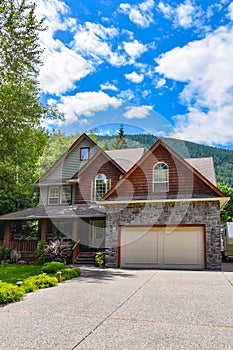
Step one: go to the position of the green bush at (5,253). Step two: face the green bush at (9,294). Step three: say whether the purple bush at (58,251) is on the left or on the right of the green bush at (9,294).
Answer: left

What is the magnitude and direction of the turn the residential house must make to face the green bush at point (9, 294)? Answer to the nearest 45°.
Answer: approximately 45° to its right

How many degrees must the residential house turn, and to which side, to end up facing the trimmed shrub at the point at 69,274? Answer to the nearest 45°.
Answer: approximately 45° to its right

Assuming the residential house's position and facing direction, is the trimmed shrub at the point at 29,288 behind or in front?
in front

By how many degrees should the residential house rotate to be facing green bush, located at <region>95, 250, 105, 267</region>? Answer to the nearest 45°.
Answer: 0° — it already faces it

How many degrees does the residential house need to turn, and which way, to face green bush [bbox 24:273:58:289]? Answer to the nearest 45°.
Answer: approximately 45° to its right

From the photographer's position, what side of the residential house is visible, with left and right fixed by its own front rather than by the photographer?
front

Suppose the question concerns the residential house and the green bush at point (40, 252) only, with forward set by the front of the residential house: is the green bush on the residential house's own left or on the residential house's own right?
on the residential house's own right

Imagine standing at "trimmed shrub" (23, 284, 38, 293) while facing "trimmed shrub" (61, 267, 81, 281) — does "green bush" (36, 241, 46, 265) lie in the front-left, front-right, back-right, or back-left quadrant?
front-left
